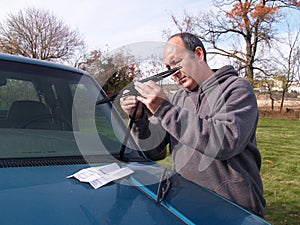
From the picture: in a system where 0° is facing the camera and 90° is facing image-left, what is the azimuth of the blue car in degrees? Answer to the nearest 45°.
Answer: approximately 0°

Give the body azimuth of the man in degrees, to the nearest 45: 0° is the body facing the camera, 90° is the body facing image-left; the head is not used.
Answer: approximately 45°
